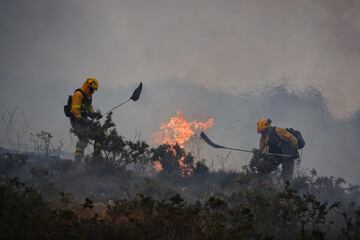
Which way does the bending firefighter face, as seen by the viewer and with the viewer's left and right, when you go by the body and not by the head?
facing to the left of the viewer

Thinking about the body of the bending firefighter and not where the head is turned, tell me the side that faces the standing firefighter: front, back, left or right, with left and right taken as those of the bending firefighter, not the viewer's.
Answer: front
